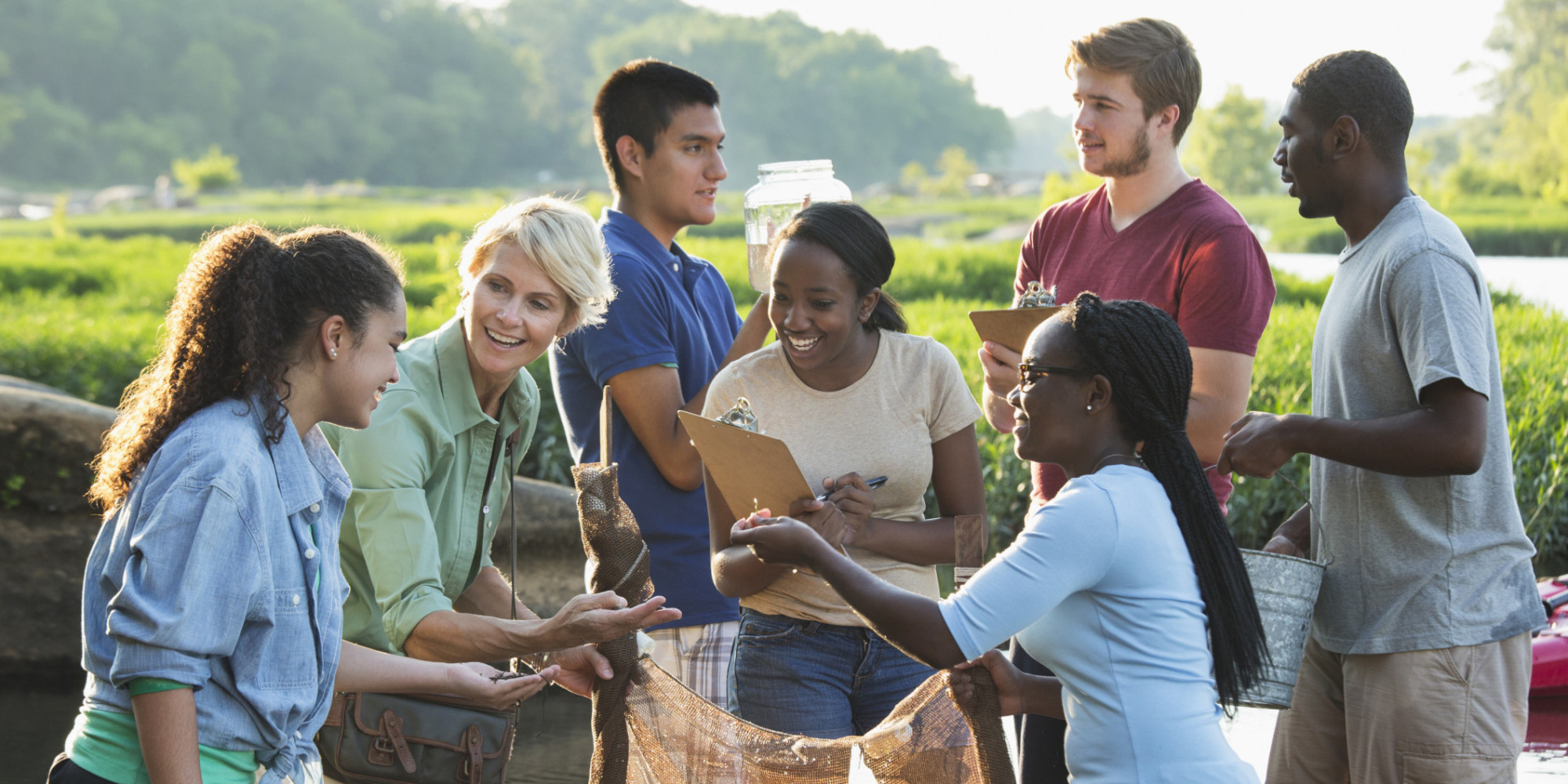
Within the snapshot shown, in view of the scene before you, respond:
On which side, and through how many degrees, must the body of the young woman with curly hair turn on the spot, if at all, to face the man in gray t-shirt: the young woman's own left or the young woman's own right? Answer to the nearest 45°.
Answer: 0° — they already face them

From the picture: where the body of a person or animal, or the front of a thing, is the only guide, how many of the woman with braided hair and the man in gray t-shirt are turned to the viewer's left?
2

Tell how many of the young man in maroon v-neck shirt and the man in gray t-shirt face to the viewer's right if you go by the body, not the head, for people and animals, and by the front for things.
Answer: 0

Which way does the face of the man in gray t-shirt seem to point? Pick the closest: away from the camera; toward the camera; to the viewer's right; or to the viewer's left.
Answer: to the viewer's left

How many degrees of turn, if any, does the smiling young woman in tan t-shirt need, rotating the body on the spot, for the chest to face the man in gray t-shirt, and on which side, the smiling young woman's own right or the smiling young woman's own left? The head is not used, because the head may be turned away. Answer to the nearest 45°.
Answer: approximately 90° to the smiling young woman's own left

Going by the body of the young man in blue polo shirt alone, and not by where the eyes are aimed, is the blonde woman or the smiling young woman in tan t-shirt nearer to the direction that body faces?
the smiling young woman in tan t-shirt

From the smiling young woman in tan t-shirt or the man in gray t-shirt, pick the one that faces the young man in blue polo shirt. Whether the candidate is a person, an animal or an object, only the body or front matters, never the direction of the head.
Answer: the man in gray t-shirt

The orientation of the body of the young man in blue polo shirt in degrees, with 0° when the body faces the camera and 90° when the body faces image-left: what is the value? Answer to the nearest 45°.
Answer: approximately 315°

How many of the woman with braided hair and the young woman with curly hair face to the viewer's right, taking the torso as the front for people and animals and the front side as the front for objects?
1

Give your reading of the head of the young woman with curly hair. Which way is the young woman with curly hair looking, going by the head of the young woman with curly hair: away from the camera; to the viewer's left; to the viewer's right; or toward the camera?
to the viewer's right

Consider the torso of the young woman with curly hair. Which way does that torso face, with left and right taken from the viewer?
facing to the right of the viewer

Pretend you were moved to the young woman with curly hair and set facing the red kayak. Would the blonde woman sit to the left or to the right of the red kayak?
left

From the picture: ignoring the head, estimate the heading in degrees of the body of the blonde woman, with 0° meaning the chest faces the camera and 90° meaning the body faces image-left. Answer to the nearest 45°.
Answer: approximately 315°

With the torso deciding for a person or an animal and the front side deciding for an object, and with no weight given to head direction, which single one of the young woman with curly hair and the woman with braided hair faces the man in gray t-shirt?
the young woman with curly hair

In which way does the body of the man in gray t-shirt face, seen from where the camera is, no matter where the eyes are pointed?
to the viewer's left

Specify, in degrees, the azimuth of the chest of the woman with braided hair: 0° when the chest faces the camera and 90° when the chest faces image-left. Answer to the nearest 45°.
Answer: approximately 90°

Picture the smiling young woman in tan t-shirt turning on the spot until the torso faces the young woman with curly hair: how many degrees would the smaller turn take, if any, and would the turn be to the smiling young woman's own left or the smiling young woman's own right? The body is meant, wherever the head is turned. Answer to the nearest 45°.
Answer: approximately 45° to the smiling young woman's own right

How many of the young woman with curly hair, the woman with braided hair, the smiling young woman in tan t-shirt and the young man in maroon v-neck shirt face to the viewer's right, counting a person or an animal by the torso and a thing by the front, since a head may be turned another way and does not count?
1

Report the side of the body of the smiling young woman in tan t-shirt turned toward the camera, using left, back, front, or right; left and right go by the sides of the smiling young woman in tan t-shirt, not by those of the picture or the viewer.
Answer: front
